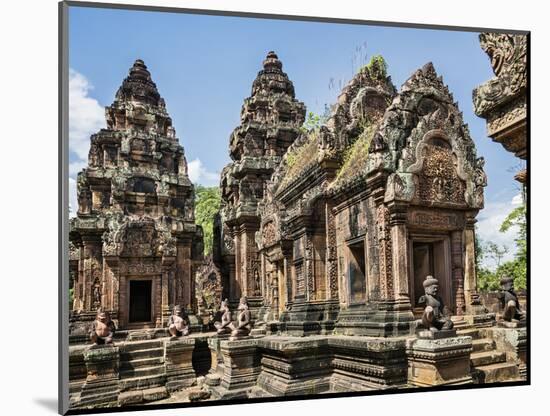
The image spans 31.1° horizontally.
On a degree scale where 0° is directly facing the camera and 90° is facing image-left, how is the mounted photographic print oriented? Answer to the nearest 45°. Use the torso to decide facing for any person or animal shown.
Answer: approximately 315°
